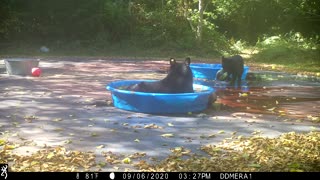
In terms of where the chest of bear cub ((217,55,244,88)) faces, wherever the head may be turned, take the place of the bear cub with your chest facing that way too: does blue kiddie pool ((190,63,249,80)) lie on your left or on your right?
on your right

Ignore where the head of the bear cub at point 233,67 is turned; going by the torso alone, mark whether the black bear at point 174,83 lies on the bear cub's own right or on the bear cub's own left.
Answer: on the bear cub's own left

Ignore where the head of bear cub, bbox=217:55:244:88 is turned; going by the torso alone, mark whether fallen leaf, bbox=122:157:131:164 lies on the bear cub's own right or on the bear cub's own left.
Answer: on the bear cub's own left

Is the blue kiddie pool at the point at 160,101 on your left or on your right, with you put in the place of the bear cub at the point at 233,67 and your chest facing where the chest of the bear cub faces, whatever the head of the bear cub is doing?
on your left

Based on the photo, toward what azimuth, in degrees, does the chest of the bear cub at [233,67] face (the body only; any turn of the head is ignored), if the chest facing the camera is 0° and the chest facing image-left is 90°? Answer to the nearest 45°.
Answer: approximately 90°
